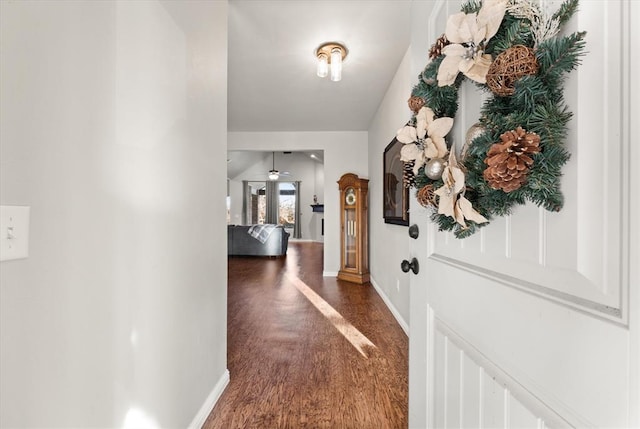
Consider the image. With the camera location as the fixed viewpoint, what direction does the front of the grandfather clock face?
facing the viewer and to the left of the viewer

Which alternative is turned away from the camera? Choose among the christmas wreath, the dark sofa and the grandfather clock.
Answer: the dark sofa

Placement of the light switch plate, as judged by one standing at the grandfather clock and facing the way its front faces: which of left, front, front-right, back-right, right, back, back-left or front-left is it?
front-left

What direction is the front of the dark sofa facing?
away from the camera

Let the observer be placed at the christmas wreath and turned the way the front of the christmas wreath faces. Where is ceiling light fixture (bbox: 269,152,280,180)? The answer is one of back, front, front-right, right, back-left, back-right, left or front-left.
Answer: right

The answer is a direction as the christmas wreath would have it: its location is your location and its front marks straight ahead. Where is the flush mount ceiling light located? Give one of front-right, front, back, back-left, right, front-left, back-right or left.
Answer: right

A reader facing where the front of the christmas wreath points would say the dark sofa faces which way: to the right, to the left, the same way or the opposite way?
to the right

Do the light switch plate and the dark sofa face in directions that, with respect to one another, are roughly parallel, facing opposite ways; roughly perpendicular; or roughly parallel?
roughly perpendicular

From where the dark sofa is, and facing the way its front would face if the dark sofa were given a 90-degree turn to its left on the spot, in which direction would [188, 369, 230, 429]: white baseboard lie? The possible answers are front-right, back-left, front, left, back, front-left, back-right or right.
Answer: left

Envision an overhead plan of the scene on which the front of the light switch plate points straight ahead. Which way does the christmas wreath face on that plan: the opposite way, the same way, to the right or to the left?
the opposite way

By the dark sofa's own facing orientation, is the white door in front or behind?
behind
